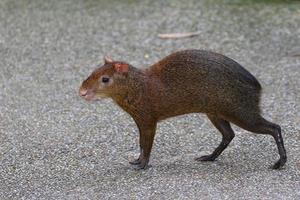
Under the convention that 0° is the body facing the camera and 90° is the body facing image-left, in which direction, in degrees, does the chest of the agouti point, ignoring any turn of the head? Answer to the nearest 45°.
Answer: approximately 90°
